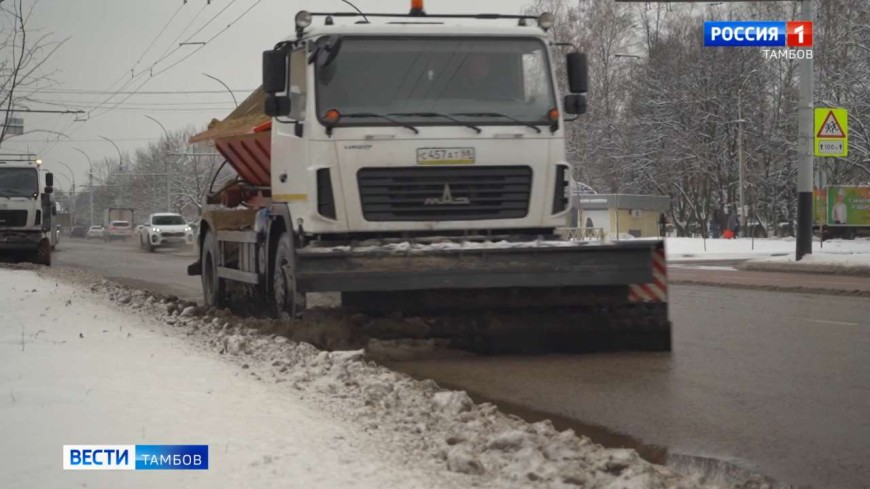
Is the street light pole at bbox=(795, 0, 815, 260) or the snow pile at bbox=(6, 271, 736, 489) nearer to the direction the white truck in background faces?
the snow pile

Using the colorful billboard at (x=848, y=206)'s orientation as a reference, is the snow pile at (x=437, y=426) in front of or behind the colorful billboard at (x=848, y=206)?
in front

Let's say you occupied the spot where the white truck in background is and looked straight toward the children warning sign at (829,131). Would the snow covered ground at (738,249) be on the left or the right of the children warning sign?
left

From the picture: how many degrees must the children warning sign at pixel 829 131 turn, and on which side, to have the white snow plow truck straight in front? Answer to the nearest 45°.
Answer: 0° — it already faces it

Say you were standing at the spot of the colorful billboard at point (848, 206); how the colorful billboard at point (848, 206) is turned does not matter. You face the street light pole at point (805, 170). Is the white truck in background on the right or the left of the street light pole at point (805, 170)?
right

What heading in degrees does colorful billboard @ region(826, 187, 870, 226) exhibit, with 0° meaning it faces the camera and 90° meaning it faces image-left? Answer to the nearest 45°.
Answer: approximately 0°

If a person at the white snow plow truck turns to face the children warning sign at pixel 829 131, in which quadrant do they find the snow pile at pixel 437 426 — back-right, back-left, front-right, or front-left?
back-right

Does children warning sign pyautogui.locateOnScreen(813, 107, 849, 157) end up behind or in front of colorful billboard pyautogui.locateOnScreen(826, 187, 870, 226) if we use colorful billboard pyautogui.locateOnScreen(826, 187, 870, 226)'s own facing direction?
in front

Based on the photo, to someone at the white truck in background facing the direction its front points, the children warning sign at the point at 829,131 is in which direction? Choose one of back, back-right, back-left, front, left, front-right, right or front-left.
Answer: front-left

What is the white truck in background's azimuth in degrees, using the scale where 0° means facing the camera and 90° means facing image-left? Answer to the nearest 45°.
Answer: approximately 0°
